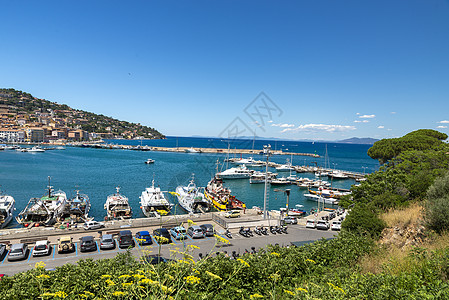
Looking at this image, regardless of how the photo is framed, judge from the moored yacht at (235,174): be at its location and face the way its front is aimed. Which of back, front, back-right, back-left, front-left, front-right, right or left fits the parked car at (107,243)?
left

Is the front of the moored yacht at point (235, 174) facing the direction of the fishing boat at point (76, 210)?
no

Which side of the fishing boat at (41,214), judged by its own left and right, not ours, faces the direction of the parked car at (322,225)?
right

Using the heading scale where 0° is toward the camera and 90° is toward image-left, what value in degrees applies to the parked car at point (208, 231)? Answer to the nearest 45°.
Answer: approximately 135°

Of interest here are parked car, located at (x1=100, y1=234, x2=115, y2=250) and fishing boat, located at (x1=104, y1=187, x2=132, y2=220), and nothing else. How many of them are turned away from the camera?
2

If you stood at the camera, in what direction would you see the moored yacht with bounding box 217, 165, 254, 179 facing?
facing to the left of the viewer

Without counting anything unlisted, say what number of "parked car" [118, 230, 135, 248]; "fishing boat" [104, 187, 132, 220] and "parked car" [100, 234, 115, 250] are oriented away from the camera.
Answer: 3

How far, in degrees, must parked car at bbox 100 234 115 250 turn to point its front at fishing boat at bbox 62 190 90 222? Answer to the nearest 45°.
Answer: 0° — it already faces it

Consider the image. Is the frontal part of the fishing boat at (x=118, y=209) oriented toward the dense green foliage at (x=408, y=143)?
no

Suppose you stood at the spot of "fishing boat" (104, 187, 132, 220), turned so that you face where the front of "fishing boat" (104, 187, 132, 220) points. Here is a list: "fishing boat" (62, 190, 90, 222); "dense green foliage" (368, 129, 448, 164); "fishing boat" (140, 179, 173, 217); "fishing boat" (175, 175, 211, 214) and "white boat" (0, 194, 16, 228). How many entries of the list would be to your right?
3

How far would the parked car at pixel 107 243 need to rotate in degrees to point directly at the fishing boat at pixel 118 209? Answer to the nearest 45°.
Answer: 0° — it already faces it
